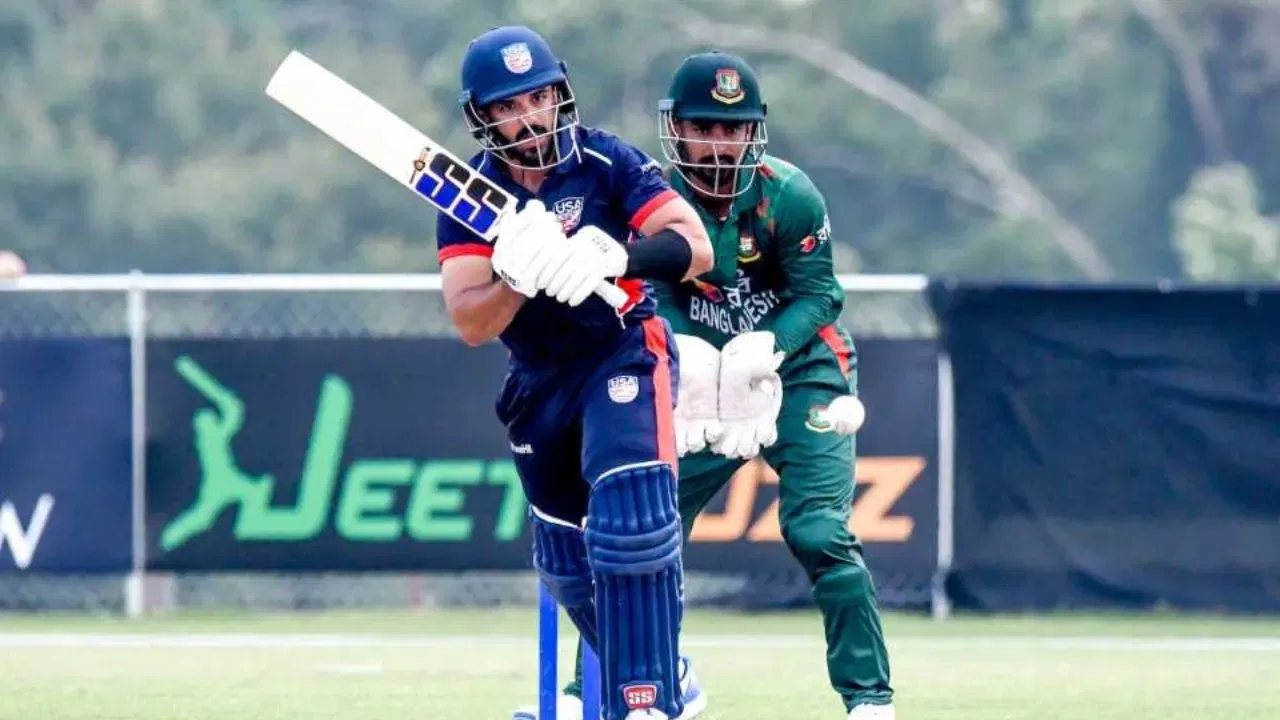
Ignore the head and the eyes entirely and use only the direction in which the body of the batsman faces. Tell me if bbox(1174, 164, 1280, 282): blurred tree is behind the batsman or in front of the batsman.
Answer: behind

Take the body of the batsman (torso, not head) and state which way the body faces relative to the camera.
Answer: toward the camera
